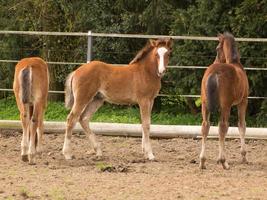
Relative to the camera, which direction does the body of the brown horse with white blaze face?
to the viewer's right

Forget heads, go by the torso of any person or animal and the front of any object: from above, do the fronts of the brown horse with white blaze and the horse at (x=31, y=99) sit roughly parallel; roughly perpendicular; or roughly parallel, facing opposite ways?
roughly perpendicular

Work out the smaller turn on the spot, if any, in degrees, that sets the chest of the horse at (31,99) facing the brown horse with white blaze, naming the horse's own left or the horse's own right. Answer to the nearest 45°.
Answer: approximately 90° to the horse's own right

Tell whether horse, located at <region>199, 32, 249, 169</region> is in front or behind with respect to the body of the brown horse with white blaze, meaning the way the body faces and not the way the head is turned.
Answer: in front

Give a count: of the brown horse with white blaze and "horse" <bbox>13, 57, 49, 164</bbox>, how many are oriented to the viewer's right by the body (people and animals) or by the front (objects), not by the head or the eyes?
1

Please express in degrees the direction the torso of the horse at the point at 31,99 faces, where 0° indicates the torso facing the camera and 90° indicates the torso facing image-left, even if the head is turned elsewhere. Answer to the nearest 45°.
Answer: approximately 180°

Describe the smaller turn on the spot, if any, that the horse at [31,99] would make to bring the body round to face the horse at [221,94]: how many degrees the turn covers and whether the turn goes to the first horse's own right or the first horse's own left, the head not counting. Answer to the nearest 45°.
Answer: approximately 90° to the first horse's own right

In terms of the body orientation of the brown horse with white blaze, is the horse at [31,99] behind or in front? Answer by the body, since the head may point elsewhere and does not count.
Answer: behind

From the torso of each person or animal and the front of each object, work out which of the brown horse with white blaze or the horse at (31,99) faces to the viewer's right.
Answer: the brown horse with white blaze
